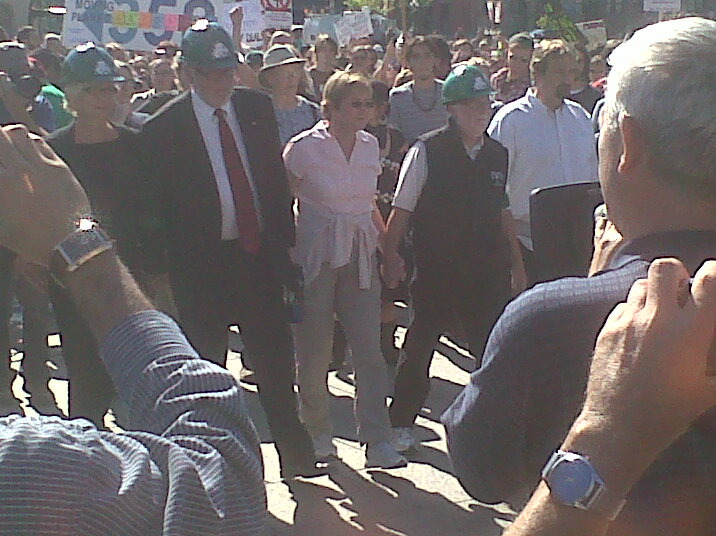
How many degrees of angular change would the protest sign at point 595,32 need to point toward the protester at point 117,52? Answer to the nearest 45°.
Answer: approximately 45° to its right

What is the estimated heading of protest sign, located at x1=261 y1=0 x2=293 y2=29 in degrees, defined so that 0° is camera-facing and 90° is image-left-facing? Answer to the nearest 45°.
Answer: approximately 0°

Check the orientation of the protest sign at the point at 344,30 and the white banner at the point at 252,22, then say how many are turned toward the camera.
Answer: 2

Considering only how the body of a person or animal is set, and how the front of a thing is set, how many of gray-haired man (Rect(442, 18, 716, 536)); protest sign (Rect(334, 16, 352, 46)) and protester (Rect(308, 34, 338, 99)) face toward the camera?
2
